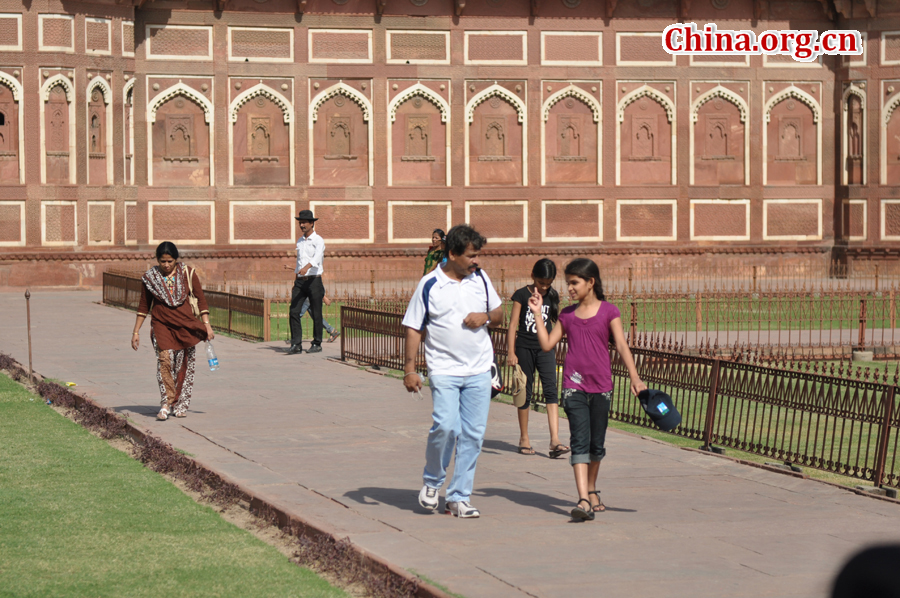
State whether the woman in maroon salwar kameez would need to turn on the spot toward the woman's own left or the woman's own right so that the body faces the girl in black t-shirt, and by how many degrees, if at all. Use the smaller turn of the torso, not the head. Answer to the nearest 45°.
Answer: approximately 45° to the woman's own left

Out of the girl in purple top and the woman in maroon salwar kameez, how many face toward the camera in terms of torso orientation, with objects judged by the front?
2

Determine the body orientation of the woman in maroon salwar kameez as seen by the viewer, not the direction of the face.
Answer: toward the camera

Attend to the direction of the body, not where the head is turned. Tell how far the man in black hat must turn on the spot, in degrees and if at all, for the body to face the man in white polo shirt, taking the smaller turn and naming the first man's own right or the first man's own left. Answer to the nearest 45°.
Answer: approximately 45° to the first man's own left

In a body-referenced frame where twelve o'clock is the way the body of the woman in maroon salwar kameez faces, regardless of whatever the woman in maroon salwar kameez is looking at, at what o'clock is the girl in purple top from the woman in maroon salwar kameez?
The girl in purple top is roughly at 11 o'clock from the woman in maroon salwar kameez.

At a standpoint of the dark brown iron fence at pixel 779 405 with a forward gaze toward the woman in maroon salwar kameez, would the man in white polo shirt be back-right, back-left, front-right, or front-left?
front-left

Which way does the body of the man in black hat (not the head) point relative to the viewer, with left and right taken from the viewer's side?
facing the viewer and to the left of the viewer

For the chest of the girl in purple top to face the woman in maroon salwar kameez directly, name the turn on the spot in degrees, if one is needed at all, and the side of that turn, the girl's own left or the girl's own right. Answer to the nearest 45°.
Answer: approximately 135° to the girl's own right

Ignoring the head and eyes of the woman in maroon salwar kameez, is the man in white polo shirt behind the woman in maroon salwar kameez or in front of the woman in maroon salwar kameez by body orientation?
in front

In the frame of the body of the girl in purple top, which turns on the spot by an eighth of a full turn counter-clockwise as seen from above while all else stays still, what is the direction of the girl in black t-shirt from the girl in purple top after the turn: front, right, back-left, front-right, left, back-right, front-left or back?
back-left

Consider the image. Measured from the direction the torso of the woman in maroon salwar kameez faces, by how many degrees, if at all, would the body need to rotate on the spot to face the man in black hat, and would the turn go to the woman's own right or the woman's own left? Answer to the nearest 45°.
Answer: approximately 180°

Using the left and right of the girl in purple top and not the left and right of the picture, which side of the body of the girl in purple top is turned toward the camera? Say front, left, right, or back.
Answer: front
